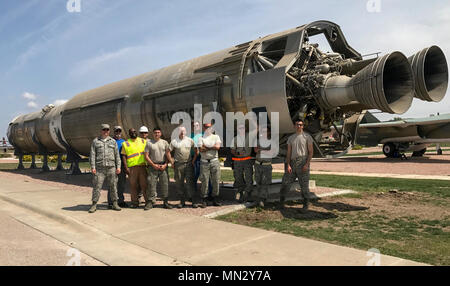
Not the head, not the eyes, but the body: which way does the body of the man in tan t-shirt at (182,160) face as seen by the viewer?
toward the camera

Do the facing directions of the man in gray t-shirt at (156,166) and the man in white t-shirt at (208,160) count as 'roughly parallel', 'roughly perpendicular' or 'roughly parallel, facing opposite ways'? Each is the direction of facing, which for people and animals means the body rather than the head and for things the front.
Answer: roughly parallel

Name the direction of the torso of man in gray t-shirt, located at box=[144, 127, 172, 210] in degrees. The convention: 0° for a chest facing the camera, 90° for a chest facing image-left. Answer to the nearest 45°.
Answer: approximately 0°

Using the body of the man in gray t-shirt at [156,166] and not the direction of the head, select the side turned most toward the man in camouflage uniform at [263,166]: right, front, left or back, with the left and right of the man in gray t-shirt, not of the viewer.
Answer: left

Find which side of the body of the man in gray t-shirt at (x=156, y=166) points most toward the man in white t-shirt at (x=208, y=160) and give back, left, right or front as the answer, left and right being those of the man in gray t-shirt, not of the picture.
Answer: left

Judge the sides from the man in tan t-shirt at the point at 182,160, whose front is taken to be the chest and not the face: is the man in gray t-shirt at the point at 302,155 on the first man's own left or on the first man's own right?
on the first man's own left

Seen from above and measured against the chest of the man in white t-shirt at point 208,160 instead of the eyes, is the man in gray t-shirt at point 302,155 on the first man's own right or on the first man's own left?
on the first man's own left

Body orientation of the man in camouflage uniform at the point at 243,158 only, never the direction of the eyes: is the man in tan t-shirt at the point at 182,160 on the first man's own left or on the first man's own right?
on the first man's own right

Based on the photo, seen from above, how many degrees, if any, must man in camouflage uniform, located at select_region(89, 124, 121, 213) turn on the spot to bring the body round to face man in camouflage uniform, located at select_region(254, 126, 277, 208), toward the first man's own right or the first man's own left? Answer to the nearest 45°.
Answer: approximately 90° to the first man's own left

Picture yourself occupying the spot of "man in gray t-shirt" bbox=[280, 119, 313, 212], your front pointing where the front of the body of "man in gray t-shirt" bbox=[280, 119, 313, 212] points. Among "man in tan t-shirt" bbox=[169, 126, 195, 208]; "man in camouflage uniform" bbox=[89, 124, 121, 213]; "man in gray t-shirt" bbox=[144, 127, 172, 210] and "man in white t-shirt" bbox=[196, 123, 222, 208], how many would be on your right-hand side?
4

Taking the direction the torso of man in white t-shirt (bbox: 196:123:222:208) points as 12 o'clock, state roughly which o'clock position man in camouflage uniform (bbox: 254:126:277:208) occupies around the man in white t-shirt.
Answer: The man in camouflage uniform is roughly at 9 o'clock from the man in white t-shirt.

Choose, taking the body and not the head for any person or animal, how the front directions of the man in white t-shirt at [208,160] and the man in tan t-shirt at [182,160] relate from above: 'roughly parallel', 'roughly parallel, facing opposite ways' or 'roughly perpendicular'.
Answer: roughly parallel

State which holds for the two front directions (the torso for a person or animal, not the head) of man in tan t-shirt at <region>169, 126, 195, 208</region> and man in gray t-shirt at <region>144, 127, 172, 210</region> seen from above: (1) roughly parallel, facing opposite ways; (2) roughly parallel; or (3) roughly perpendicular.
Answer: roughly parallel

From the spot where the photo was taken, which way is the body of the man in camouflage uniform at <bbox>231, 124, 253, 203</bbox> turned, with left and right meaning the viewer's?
facing the viewer
